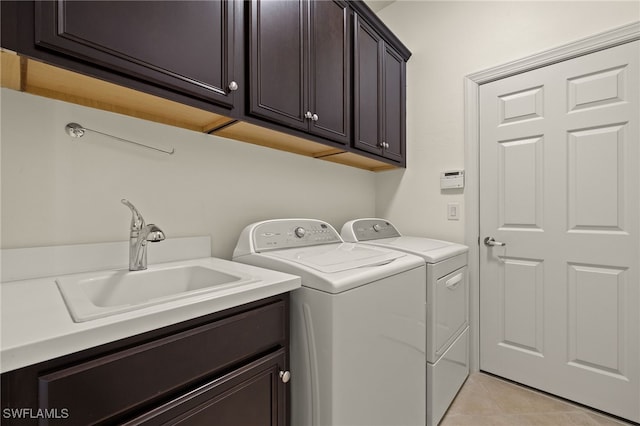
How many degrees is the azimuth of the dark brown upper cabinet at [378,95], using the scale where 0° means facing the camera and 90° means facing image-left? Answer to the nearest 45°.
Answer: approximately 315°

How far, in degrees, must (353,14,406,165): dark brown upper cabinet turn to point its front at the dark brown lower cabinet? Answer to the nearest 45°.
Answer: approximately 45° to its right

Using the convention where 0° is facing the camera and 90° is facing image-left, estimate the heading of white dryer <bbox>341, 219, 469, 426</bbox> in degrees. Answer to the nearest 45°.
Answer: approximately 315°

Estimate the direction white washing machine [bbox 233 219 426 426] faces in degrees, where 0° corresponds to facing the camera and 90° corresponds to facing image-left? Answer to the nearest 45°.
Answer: approximately 315°

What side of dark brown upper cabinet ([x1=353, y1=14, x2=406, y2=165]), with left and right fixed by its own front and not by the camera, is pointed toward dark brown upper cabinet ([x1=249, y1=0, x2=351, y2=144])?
right

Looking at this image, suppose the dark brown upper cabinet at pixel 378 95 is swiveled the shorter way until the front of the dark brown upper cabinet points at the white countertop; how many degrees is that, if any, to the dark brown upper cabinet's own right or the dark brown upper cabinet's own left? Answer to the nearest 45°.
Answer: approximately 90° to the dark brown upper cabinet's own right
